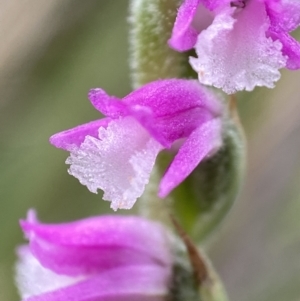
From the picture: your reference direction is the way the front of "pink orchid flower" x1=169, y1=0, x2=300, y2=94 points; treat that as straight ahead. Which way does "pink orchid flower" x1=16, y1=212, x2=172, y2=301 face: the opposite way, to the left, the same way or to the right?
to the right

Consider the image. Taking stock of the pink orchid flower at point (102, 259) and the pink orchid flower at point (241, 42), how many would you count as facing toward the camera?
1

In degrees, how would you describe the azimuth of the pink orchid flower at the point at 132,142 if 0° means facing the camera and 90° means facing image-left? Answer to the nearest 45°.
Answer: approximately 45°

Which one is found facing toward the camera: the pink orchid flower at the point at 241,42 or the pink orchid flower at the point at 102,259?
the pink orchid flower at the point at 241,42

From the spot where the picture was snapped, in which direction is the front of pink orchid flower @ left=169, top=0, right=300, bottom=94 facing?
facing the viewer

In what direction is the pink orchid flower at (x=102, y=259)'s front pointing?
to the viewer's left
